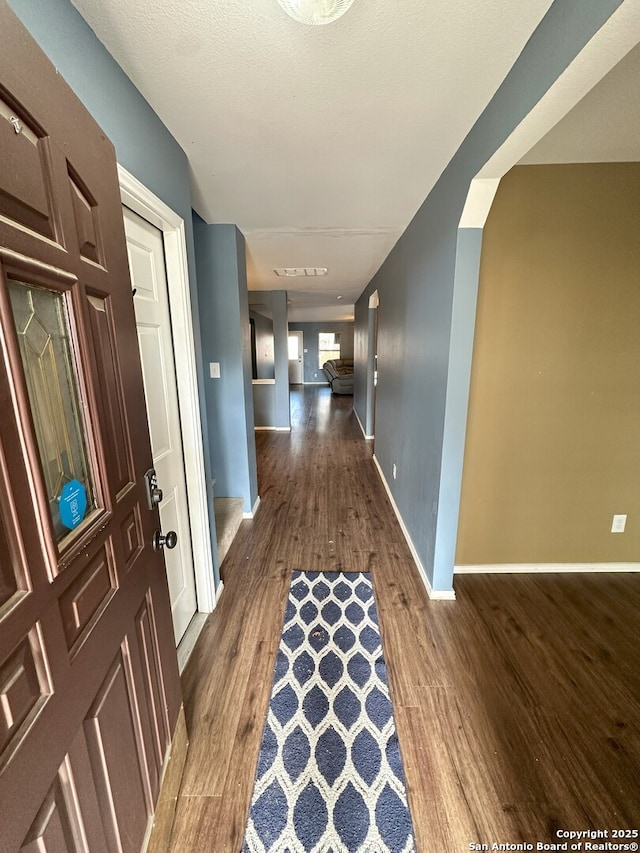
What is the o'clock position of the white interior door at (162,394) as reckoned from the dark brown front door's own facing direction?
The white interior door is roughly at 8 o'clock from the dark brown front door.

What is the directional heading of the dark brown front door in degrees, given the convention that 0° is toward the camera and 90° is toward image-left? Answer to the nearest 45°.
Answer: approximately 315°

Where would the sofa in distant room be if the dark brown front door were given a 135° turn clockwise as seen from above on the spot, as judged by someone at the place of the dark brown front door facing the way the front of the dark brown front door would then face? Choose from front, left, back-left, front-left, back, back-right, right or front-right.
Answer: back-right
